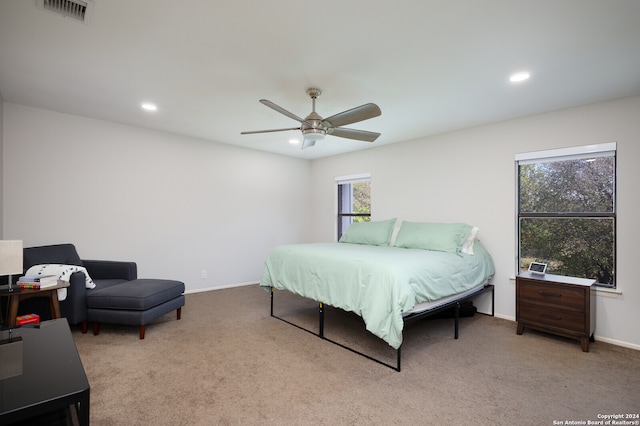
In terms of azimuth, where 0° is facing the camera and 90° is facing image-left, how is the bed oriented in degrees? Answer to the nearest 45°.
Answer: approximately 45°

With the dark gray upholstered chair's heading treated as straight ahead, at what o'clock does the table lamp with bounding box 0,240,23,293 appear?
The table lamp is roughly at 3 o'clock from the dark gray upholstered chair.

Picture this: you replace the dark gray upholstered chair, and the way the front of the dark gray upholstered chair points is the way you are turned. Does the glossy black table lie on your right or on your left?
on your right

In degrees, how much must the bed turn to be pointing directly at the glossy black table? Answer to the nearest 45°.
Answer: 0° — it already faces it

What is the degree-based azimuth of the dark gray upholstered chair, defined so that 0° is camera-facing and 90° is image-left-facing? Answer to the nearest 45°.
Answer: approximately 315°

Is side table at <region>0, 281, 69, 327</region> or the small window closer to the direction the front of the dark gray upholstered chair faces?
the small window

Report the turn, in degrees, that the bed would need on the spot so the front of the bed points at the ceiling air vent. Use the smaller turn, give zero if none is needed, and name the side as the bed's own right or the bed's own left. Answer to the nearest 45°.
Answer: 0° — it already faces it
